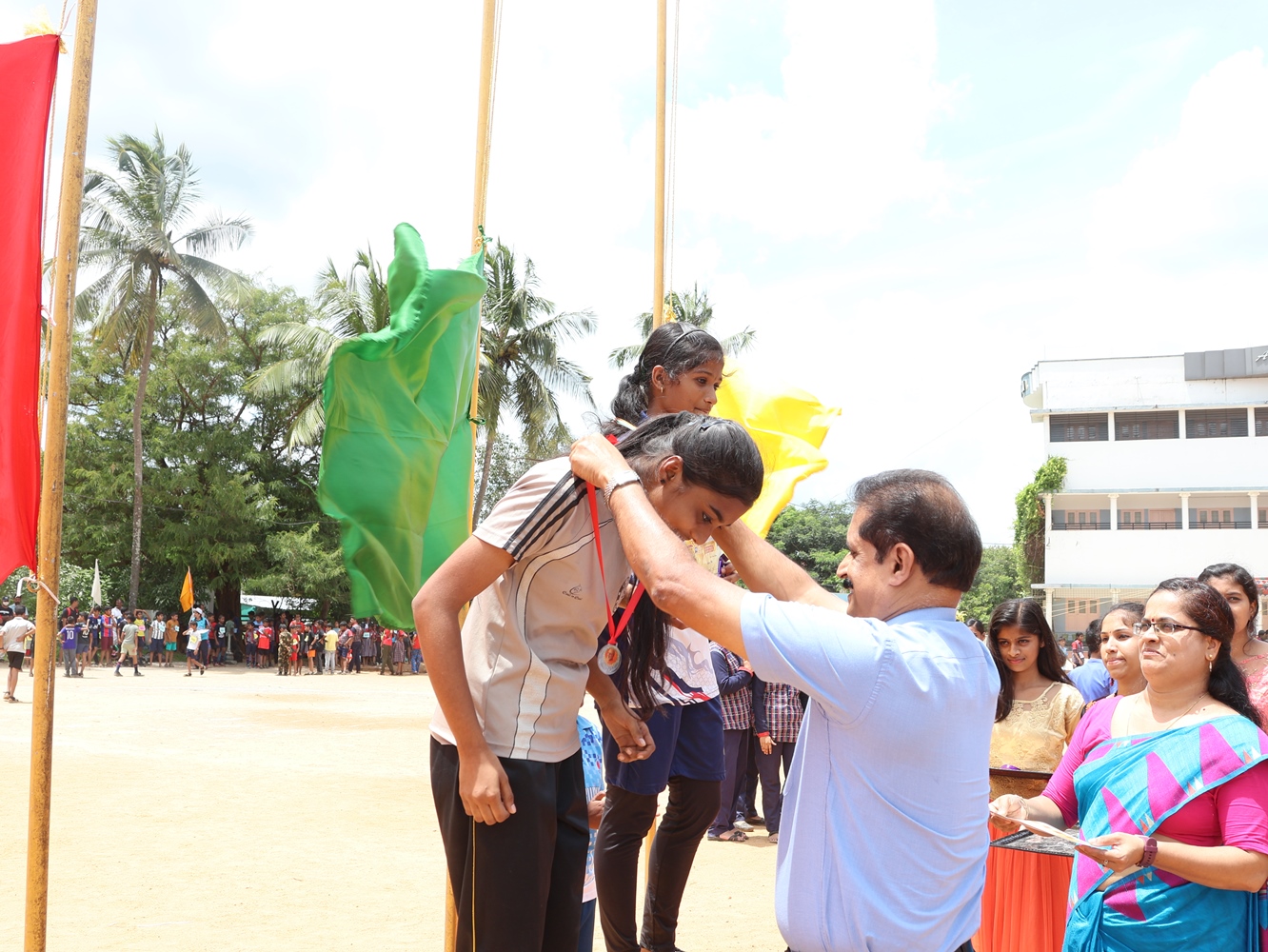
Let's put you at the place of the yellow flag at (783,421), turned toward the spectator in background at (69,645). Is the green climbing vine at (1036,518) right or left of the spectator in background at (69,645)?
right

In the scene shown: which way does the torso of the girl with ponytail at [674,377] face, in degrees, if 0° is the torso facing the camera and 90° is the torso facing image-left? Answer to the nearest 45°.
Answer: approximately 315°

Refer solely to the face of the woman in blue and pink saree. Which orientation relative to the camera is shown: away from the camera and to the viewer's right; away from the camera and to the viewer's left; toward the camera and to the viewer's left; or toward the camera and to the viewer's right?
toward the camera and to the viewer's left

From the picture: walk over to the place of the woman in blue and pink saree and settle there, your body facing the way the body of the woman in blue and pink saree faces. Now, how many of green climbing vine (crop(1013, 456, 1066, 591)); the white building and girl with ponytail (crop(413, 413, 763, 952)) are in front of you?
1

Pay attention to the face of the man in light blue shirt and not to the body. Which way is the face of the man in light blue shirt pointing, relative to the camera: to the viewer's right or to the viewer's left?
to the viewer's left

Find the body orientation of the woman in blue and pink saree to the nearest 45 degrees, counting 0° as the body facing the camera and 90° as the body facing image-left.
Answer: approximately 45°

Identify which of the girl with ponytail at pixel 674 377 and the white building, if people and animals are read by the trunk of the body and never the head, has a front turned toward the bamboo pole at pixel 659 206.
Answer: the white building

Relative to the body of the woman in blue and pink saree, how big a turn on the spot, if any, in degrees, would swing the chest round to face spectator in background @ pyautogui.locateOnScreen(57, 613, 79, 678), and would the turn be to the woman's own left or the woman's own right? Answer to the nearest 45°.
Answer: approximately 90° to the woman's own right
